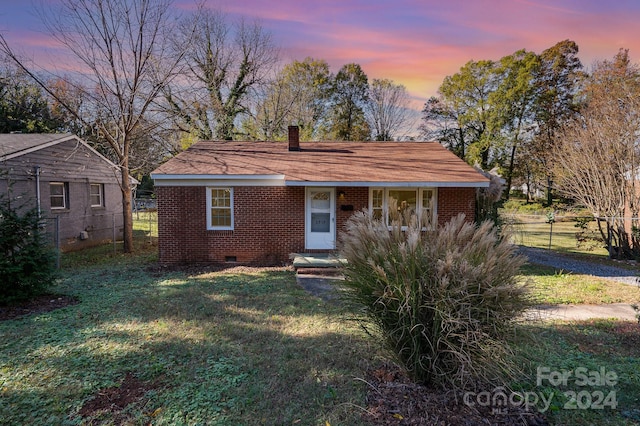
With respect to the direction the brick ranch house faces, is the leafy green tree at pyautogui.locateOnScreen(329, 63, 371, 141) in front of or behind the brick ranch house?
behind

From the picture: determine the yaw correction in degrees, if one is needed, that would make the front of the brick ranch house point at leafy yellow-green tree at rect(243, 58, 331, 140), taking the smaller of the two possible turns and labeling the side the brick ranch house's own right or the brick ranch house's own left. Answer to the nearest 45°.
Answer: approximately 180°

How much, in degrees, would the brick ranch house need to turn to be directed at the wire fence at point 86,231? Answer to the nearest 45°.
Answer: approximately 135° to its right

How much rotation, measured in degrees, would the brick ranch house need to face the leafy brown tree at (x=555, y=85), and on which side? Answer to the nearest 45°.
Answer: approximately 135° to its left

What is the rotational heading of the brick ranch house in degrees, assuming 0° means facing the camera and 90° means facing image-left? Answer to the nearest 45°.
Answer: approximately 0°

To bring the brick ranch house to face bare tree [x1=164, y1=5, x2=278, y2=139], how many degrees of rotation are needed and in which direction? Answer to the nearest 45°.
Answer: approximately 180°

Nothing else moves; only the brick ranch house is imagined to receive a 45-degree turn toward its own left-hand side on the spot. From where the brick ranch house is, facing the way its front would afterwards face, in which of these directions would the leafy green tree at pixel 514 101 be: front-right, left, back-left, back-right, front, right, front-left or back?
left

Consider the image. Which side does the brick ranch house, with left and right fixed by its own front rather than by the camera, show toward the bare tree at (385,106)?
back

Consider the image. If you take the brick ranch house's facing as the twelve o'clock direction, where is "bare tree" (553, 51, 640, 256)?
The bare tree is roughly at 9 o'clock from the brick ranch house.

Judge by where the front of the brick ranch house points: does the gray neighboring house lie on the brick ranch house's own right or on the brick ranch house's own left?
on the brick ranch house's own right
